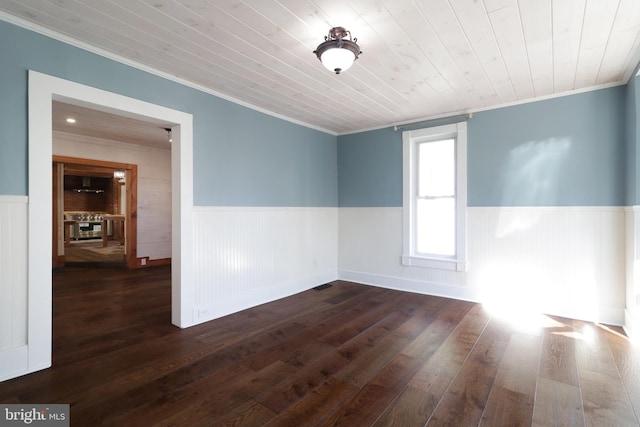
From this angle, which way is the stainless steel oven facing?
toward the camera

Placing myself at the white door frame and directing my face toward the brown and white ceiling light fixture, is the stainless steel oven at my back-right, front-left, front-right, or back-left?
back-left

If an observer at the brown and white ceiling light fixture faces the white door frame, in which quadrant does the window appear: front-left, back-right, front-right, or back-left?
back-right

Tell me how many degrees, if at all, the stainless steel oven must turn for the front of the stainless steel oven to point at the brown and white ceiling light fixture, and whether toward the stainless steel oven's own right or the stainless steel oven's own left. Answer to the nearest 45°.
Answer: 0° — it already faces it

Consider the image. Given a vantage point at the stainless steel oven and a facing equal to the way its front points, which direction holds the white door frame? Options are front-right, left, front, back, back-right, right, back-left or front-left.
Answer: front

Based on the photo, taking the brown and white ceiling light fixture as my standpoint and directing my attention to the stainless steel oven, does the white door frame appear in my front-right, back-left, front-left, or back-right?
front-left

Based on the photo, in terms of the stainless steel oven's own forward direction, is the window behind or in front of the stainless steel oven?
in front

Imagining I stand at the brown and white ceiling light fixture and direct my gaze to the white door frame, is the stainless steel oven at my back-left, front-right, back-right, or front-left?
front-right
